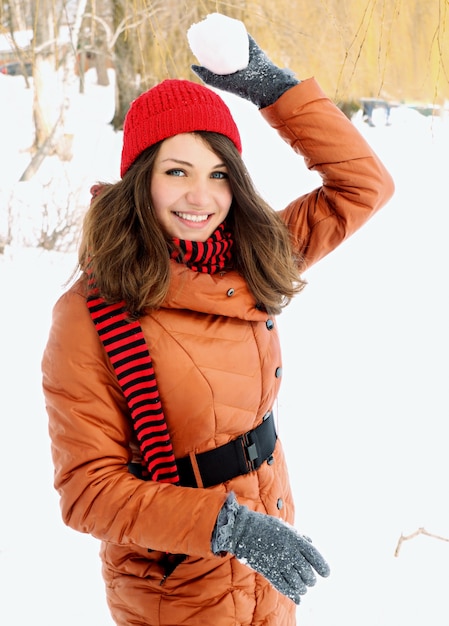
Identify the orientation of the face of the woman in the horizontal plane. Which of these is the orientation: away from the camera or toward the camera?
toward the camera
